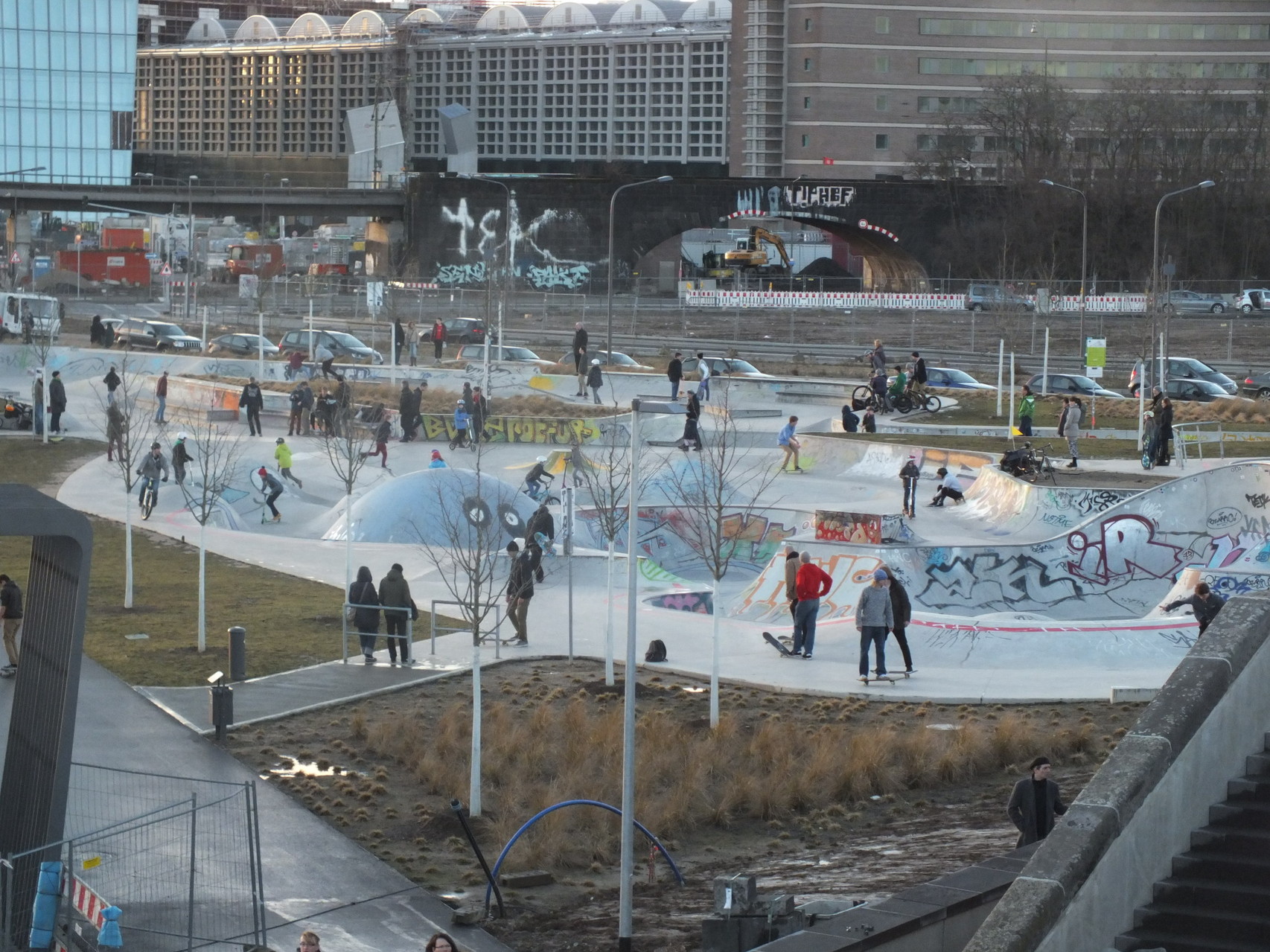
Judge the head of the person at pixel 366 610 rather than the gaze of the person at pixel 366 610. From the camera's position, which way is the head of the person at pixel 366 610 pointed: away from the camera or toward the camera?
away from the camera

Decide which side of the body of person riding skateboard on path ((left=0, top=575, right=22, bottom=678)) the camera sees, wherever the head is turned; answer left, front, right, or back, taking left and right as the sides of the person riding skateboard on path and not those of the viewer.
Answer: left

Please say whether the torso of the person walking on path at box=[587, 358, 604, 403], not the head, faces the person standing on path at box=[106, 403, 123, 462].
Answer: no

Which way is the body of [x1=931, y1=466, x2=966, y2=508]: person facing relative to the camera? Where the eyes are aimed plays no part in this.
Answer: to the viewer's left

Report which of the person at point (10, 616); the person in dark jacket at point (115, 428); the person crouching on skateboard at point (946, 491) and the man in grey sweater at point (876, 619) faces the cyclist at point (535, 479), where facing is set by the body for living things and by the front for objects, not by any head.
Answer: the person crouching on skateboard at point (946, 491)

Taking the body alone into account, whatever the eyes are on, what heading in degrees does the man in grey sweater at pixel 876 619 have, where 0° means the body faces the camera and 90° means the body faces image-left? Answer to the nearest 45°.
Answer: approximately 0°

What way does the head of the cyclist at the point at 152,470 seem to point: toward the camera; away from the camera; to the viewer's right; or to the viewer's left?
toward the camera
